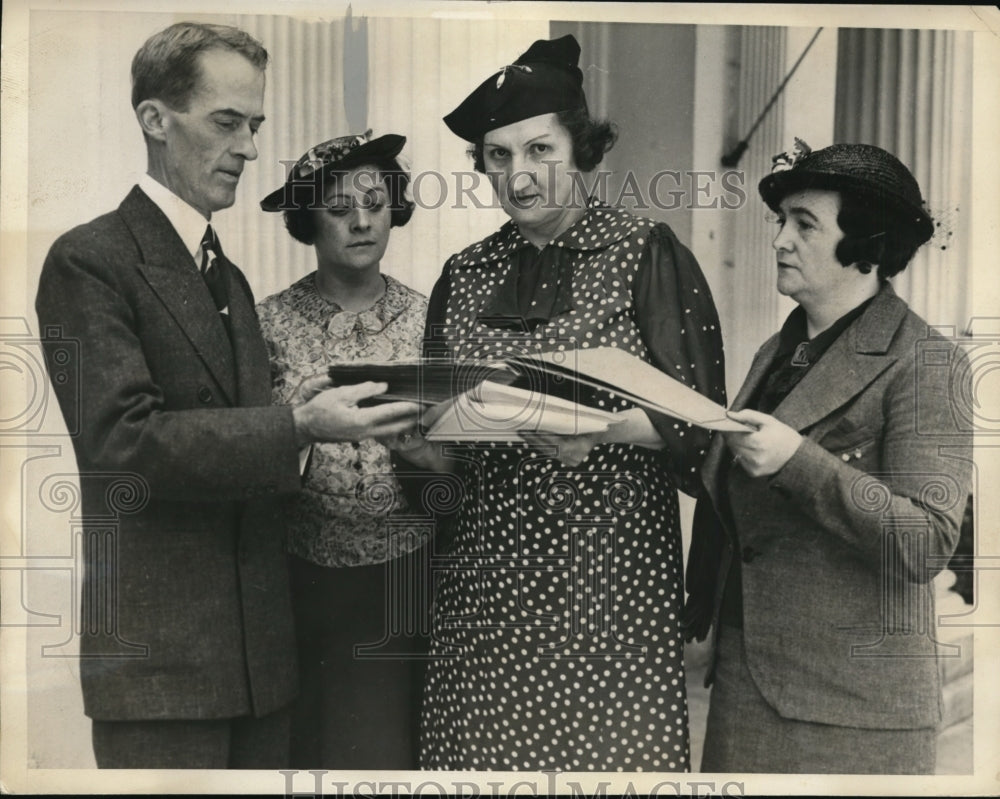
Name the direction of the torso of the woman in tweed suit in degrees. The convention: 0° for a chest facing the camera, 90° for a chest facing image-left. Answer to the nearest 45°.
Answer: approximately 45°

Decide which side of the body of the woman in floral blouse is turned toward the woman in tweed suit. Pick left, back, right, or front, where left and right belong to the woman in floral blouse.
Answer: left

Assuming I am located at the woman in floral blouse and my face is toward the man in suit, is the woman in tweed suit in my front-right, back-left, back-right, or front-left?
back-left

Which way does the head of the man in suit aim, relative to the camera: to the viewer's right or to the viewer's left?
to the viewer's right

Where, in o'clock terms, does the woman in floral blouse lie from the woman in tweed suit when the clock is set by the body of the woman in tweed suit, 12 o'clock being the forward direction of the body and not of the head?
The woman in floral blouse is roughly at 1 o'clock from the woman in tweed suit.

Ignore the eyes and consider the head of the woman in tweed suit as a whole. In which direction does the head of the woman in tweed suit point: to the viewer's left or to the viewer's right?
to the viewer's left

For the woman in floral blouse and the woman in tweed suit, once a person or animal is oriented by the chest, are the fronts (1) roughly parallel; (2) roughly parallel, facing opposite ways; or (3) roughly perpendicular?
roughly perpendicular

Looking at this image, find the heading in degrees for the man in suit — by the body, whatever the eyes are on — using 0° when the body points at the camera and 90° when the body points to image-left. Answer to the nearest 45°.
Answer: approximately 315°
